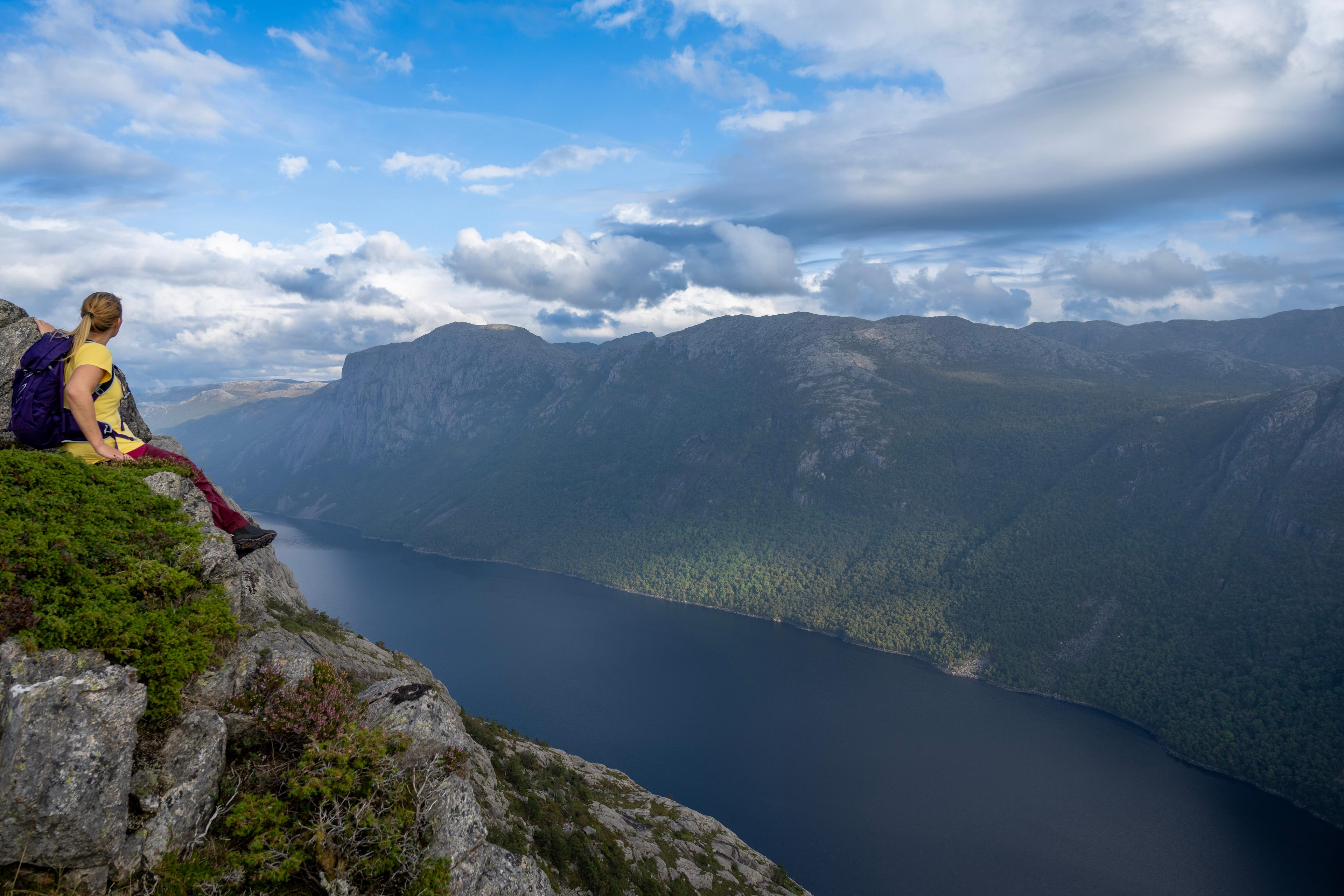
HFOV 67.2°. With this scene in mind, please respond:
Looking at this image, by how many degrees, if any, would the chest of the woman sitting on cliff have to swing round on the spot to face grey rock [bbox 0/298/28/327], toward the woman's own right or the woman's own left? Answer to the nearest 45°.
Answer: approximately 90° to the woman's own left

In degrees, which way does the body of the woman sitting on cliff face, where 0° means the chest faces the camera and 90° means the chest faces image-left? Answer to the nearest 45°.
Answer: approximately 270°

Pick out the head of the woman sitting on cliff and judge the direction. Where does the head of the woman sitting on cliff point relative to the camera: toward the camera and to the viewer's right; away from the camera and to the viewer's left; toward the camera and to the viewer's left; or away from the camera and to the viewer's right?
away from the camera and to the viewer's right

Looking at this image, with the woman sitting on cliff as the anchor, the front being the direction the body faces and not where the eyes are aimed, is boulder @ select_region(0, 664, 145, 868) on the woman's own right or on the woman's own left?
on the woman's own right

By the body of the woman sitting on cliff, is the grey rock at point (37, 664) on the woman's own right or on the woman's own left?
on the woman's own right
